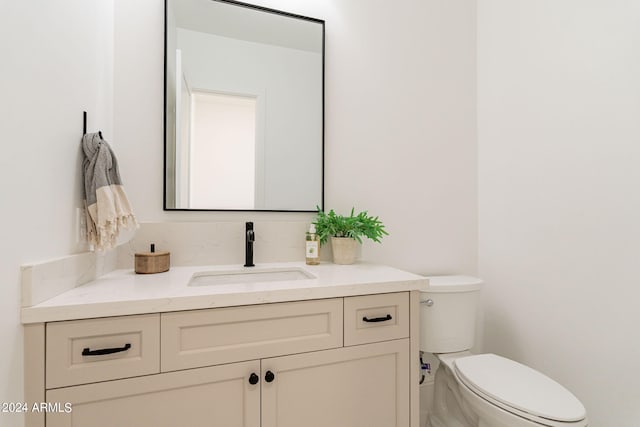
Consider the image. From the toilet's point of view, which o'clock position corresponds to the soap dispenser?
The soap dispenser is roughly at 4 o'clock from the toilet.

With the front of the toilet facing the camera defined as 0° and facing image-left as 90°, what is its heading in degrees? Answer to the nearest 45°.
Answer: approximately 315°

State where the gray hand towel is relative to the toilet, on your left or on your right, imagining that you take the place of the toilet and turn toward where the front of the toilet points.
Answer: on your right

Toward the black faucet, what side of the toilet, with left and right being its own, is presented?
right

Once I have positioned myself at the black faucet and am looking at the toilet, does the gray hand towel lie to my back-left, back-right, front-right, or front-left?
back-right

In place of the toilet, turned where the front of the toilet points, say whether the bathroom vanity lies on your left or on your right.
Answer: on your right
